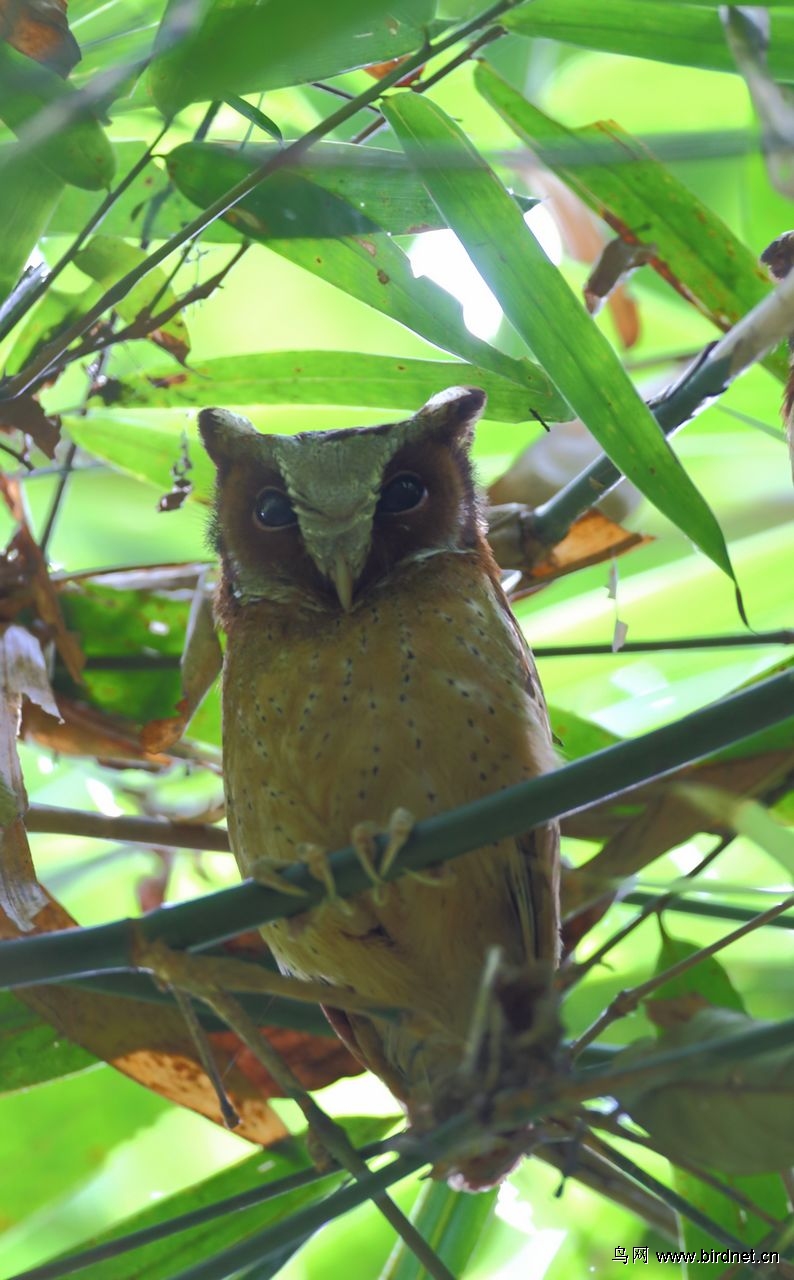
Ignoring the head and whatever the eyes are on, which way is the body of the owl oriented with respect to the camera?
toward the camera
